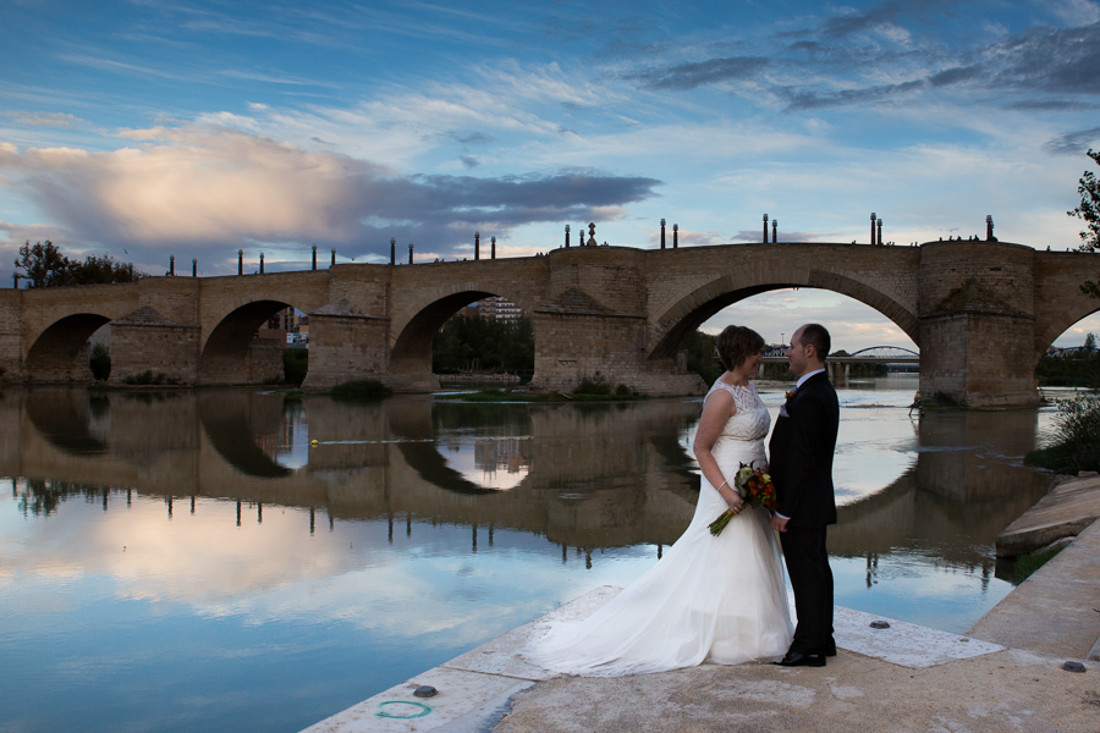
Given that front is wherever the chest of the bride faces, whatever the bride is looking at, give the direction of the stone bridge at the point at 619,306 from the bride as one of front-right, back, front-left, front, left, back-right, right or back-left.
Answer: left

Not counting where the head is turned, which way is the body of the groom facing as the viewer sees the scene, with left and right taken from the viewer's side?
facing to the left of the viewer

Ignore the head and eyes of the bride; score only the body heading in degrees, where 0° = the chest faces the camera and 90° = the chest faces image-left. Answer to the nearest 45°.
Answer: approximately 270°

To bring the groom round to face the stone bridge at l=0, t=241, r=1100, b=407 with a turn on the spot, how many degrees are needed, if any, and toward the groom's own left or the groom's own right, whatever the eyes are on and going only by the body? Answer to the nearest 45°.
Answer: approximately 90° to the groom's own right

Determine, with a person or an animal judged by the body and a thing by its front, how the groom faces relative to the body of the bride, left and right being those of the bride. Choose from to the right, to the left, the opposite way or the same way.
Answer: the opposite way

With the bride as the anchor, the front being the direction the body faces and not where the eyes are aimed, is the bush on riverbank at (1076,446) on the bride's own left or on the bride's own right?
on the bride's own left

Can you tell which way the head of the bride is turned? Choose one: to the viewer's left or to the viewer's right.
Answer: to the viewer's right

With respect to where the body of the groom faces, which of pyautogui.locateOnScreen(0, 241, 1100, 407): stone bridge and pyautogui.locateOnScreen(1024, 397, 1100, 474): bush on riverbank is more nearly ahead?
the stone bridge

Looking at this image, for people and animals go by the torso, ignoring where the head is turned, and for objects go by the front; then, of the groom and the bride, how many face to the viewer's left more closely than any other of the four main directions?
1

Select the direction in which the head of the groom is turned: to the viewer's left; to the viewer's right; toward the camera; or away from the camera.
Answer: to the viewer's left

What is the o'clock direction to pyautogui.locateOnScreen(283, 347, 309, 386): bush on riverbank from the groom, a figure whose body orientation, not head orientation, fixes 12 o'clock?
The bush on riverbank is roughly at 2 o'clock from the groom.

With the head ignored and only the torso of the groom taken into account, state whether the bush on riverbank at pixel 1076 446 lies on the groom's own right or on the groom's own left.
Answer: on the groom's own right
